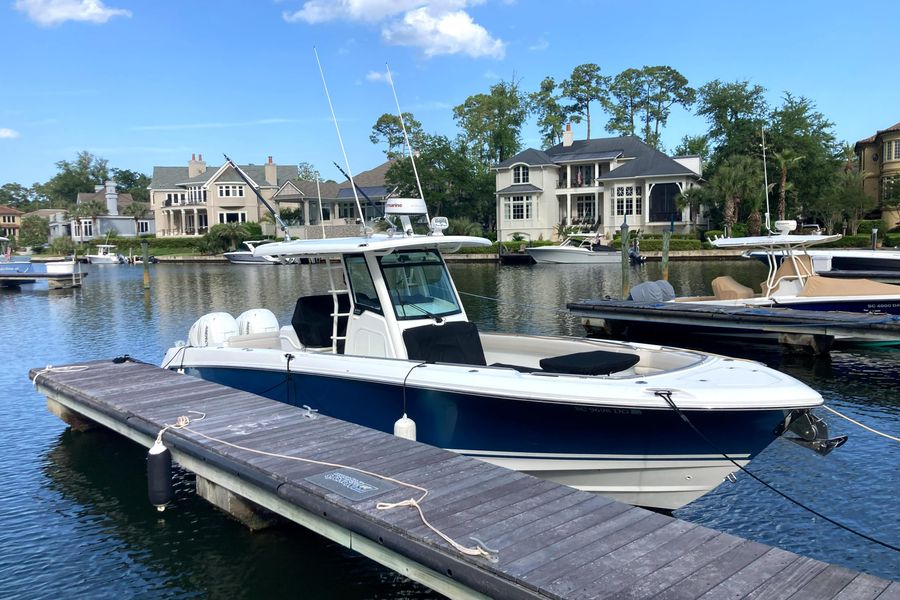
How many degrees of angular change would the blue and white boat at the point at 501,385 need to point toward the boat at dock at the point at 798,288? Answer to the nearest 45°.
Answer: approximately 90° to its left

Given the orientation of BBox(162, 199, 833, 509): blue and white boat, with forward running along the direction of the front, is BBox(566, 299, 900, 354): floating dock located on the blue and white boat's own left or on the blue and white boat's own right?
on the blue and white boat's own left

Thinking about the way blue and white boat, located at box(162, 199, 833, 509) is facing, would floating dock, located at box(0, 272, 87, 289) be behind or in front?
behind

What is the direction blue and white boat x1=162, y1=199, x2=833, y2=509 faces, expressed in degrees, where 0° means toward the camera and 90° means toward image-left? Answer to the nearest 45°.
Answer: approximately 315°

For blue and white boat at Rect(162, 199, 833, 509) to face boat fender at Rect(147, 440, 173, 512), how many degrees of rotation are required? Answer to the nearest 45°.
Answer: approximately 135° to its right
